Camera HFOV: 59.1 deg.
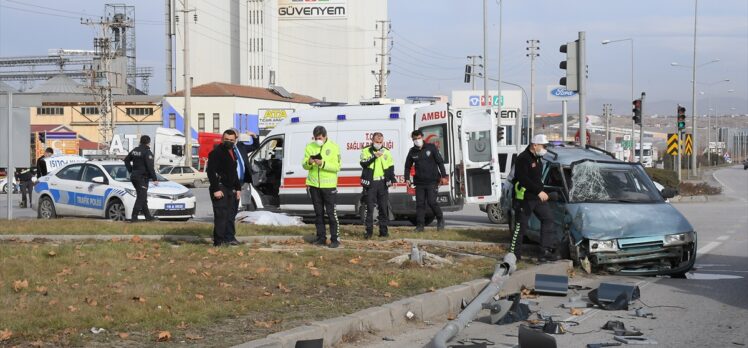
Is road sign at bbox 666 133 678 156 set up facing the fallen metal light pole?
yes

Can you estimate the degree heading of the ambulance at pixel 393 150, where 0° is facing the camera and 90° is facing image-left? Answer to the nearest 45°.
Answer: approximately 135°

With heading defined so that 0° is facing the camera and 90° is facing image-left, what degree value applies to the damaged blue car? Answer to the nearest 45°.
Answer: approximately 315°

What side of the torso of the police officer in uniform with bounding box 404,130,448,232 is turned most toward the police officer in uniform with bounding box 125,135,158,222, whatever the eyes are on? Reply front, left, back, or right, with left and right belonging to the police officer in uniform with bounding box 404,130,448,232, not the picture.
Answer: right

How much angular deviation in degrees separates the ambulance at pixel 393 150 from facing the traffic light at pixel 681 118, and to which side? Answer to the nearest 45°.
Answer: approximately 90° to its right

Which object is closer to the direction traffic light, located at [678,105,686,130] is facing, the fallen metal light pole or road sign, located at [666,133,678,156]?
the fallen metal light pole

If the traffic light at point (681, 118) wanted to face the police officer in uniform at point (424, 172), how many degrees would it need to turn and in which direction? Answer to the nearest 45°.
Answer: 0° — it already faces them
